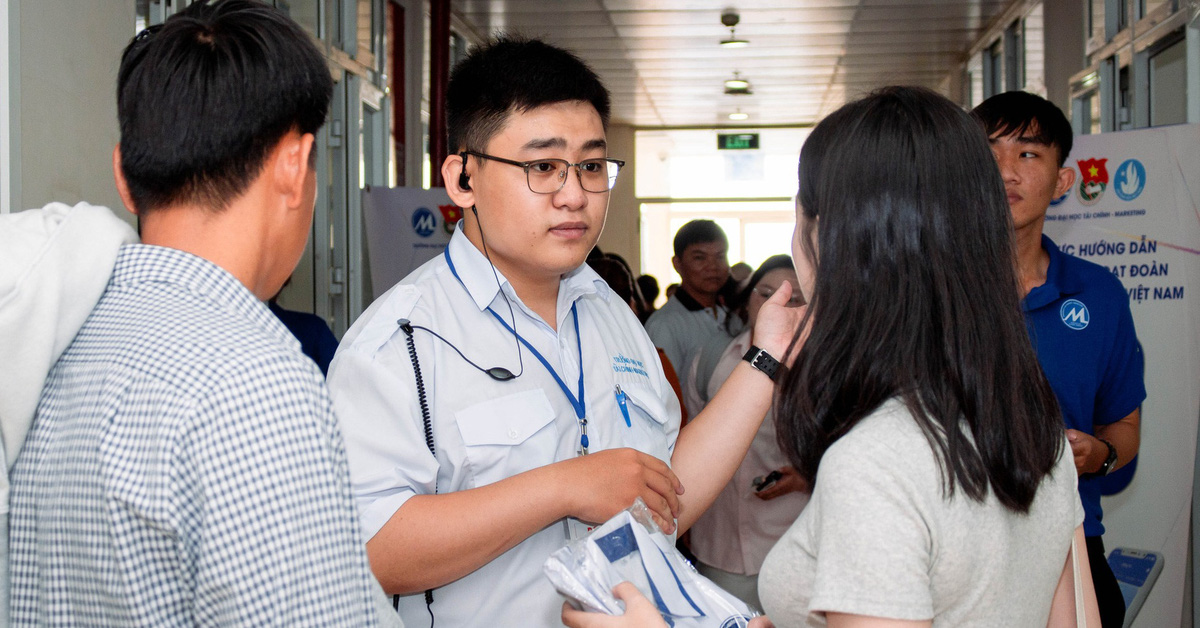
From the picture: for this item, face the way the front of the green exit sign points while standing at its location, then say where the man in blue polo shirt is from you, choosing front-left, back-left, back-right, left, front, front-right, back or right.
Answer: front

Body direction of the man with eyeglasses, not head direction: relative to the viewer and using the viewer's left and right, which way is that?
facing the viewer and to the right of the viewer

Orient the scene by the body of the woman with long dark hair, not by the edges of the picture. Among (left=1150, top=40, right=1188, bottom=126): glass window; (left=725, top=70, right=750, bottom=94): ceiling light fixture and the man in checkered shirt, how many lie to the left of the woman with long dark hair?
1

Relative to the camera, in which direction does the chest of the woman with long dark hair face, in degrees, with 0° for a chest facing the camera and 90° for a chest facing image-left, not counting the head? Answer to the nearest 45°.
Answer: approximately 135°

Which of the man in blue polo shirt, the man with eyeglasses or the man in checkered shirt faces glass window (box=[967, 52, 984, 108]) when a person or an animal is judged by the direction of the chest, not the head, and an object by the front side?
the man in checkered shirt

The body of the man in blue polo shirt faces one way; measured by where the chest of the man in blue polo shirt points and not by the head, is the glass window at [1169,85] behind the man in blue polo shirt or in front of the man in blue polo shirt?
behind

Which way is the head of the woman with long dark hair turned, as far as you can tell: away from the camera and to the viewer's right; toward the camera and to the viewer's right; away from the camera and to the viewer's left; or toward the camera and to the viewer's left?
away from the camera and to the viewer's left

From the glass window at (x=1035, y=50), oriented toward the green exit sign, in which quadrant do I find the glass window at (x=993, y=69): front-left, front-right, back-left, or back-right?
front-right

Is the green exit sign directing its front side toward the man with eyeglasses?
yes

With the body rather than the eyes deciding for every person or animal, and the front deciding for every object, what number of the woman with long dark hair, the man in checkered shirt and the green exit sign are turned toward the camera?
1

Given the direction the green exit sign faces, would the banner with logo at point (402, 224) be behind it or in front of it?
in front

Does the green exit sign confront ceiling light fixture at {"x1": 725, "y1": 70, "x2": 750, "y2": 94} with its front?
yes

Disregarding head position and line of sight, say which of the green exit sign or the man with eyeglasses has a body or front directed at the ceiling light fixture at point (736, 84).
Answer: the green exit sign

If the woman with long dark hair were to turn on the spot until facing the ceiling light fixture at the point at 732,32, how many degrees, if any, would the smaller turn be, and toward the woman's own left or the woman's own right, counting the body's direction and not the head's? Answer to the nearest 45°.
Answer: approximately 45° to the woman's own right

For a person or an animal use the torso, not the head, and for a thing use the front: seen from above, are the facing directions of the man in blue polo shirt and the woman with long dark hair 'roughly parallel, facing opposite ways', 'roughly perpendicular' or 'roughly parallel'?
roughly perpendicular

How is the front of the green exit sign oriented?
toward the camera

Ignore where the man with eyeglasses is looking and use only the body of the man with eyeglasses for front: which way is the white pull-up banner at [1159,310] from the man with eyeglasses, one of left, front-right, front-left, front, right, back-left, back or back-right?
left
